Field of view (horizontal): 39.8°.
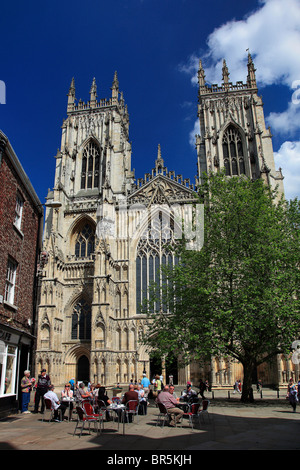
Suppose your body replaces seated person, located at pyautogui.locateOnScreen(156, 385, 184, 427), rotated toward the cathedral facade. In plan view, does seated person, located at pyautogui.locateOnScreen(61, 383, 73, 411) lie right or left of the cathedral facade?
left

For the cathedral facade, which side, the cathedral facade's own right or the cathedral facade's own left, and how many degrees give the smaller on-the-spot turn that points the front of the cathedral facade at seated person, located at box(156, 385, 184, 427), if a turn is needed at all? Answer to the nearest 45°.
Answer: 0° — it already faces them

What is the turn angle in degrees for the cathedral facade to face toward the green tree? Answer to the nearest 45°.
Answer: approximately 45° to its left

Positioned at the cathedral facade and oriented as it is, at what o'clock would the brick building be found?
The brick building is roughly at 12 o'clock from the cathedral facade.

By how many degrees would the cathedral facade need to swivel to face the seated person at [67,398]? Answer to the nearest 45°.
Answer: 0° — it already faces them

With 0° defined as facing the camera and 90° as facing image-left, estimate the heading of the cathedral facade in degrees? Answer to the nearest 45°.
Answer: approximately 0°
